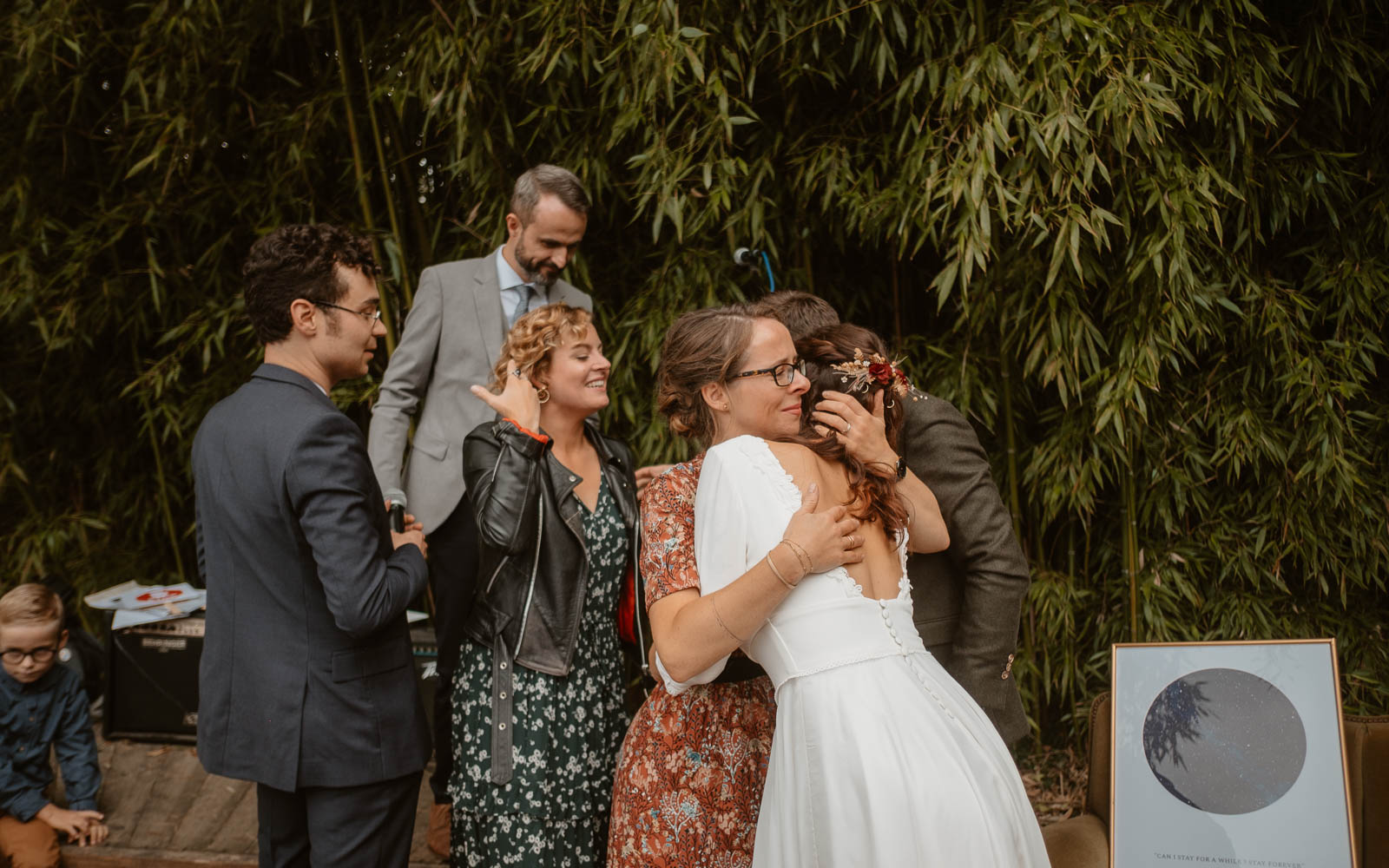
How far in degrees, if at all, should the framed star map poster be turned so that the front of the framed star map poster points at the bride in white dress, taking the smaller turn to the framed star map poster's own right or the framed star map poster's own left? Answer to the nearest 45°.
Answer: approximately 45° to the framed star map poster's own right

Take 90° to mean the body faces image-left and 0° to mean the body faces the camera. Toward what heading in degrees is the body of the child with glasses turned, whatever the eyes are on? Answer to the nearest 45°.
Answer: approximately 0°

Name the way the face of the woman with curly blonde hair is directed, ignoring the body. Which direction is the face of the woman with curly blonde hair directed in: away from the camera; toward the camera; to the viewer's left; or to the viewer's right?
to the viewer's right

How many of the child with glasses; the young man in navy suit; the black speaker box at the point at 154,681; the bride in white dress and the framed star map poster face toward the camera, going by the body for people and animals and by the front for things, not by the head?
3

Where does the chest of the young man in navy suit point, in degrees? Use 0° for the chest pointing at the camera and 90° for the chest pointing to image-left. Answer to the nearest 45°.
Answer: approximately 225°

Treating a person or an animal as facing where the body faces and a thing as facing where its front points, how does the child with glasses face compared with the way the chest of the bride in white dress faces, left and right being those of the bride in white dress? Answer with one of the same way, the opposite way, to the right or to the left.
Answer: the opposite way
